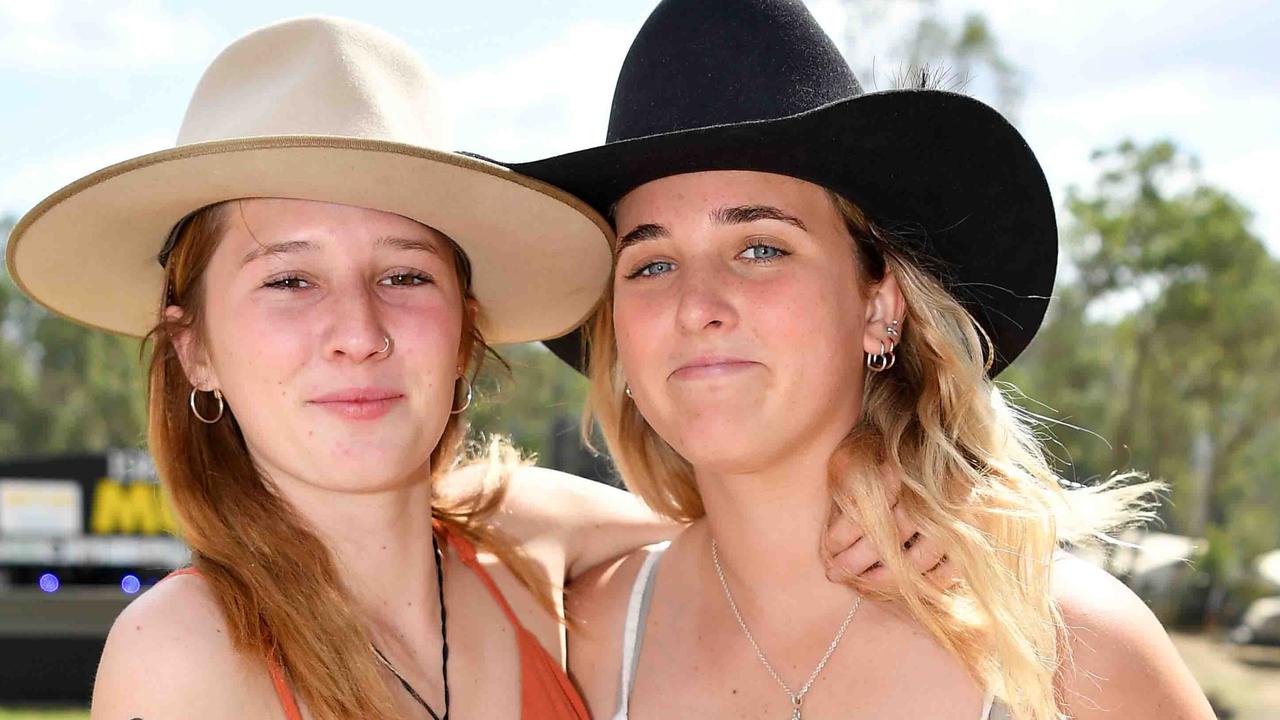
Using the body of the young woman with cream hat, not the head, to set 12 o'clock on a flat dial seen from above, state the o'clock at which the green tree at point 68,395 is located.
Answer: The green tree is roughly at 7 o'clock from the young woman with cream hat.

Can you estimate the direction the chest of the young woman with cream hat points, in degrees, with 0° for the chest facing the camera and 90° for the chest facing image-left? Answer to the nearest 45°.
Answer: approximately 315°

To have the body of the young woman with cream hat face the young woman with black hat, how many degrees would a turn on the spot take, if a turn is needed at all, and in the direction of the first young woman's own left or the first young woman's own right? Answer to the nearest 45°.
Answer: approximately 45° to the first young woman's own left

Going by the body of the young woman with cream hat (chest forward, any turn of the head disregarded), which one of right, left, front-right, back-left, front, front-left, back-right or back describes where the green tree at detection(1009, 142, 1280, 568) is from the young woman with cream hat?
left

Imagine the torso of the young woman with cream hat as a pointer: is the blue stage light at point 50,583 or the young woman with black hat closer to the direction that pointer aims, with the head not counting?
the young woman with black hat

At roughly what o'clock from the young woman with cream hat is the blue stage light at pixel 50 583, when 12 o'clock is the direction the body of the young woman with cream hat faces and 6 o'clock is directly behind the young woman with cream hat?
The blue stage light is roughly at 7 o'clock from the young woman with cream hat.

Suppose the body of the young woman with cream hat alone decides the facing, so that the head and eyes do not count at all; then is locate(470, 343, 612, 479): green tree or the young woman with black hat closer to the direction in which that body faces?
the young woman with black hat

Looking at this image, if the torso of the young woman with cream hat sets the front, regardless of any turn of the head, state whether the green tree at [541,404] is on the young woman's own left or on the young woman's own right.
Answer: on the young woman's own left

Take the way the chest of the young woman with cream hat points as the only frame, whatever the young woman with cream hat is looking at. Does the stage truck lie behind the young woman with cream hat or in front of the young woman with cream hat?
behind
